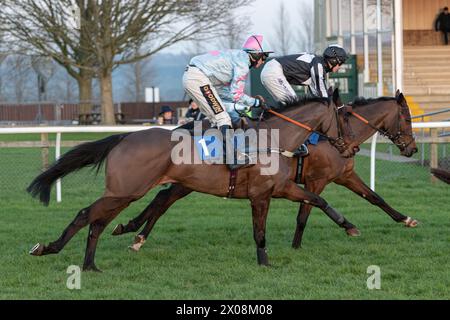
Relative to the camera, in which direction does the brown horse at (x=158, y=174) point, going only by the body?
to the viewer's right

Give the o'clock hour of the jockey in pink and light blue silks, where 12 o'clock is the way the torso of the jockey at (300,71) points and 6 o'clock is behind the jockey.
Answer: The jockey in pink and light blue silks is roughly at 4 o'clock from the jockey.

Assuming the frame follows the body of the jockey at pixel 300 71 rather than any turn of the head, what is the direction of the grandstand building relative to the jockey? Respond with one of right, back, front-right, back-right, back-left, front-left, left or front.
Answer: left

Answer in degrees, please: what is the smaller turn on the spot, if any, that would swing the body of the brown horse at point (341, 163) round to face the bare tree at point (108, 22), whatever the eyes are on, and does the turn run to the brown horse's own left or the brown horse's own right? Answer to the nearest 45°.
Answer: approximately 90° to the brown horse's own left

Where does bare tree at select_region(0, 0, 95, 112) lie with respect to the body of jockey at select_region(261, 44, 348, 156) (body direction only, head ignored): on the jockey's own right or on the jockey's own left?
on the jockey's own left

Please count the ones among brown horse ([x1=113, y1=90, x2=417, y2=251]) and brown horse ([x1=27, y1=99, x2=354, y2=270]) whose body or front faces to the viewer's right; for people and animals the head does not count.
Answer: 2

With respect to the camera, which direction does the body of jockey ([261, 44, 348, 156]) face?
to the viewer's right

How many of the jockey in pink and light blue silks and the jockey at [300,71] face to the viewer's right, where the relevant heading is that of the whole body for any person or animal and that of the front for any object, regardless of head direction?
2

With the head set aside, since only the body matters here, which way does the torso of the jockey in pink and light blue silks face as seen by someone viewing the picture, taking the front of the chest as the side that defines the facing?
to the viewer's right

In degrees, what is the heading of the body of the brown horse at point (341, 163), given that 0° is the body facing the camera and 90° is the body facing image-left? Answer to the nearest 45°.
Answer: approximately 270°

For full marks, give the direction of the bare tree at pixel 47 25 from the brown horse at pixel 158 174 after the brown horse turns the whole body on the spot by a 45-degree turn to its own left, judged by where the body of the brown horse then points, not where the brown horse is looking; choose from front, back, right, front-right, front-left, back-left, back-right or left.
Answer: front-left
